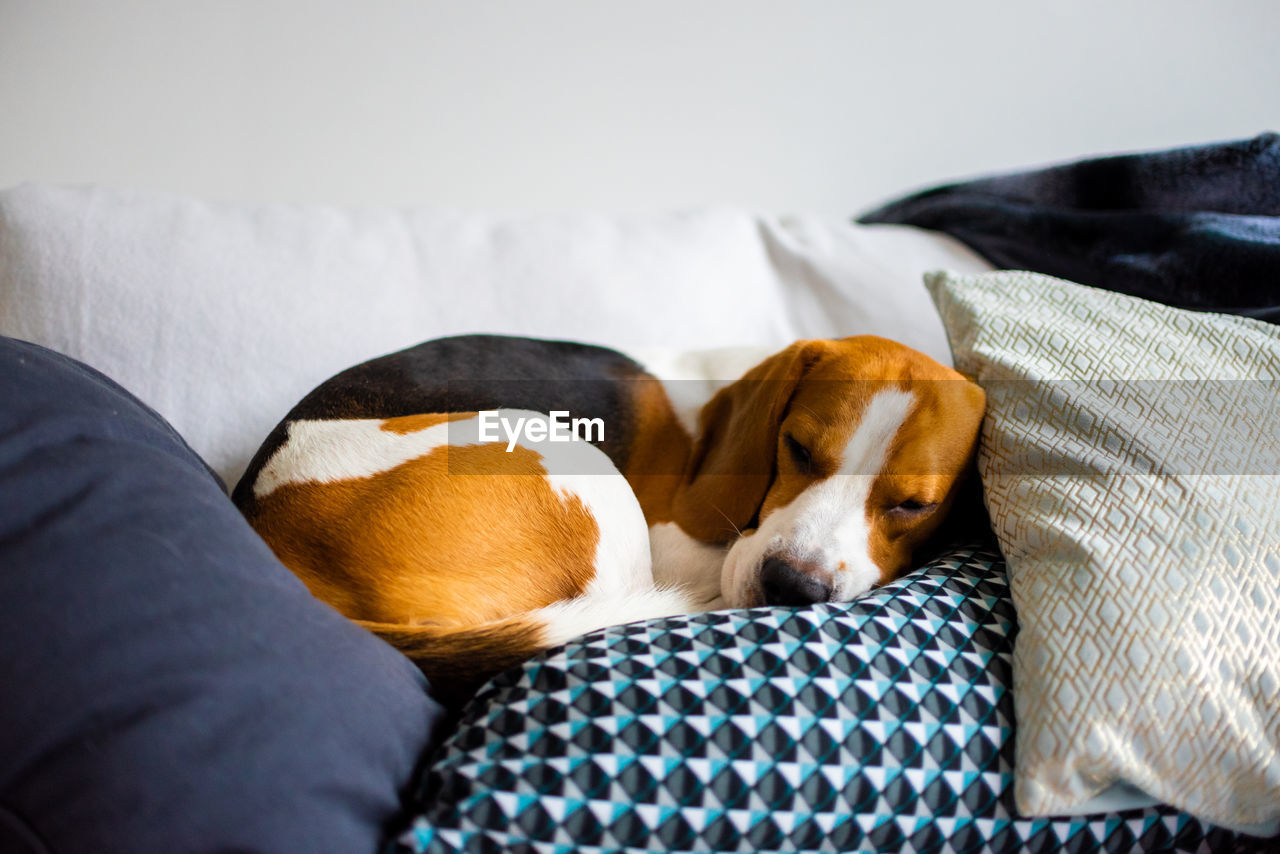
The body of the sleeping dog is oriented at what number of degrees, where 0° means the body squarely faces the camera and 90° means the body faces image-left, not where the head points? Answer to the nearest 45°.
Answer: approximately 315°

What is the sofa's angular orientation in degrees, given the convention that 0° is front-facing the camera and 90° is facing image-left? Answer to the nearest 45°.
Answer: approximately 0°
